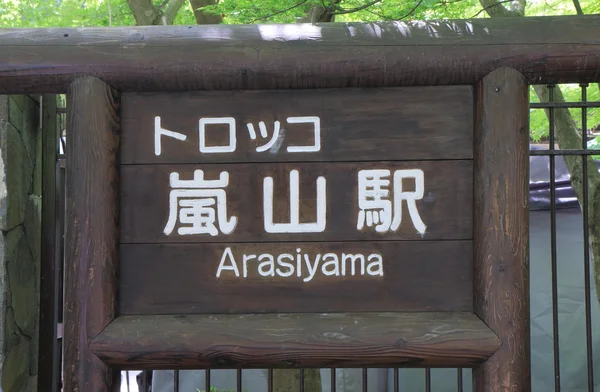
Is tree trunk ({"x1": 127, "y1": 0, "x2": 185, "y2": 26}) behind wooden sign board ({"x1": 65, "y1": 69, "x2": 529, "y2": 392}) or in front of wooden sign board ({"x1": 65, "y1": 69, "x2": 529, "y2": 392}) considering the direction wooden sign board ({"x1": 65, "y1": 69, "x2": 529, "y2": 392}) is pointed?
behind

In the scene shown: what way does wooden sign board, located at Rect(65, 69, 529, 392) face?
toward the camera
